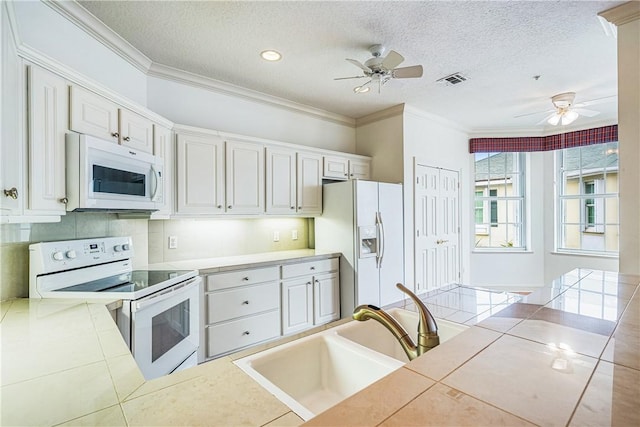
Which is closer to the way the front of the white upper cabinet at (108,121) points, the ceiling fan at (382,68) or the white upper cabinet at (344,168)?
the ceiling fan

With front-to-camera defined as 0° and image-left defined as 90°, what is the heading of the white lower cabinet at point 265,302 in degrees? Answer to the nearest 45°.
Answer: approximately 315°

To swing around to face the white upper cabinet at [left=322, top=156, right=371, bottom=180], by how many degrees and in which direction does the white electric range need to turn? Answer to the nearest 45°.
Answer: approximately 45° to its left

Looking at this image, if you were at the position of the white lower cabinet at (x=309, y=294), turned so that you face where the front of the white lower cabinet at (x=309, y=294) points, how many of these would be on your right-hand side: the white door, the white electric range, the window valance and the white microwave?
2

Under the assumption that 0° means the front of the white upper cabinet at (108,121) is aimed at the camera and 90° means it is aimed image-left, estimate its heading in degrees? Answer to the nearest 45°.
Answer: approximately 315°

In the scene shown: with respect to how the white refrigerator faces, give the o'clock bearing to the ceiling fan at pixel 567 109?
The ceiling fan is roughly at 10 o'clock from the white refrigerator.

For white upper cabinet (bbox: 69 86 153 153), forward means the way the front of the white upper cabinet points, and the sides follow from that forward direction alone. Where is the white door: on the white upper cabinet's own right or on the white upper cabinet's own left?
on the white upper cabinet's own left

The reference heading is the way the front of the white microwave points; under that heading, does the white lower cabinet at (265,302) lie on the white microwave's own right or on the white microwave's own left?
on the white microwave's own left

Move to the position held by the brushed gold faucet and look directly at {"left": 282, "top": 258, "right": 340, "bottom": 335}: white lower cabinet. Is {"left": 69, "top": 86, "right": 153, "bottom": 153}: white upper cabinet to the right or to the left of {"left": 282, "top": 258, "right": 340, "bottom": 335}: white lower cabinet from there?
left

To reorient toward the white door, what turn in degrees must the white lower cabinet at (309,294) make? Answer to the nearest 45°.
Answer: approximately 90° to its left

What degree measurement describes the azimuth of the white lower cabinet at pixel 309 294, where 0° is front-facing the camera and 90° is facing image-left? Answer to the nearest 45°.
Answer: approximately 315°
